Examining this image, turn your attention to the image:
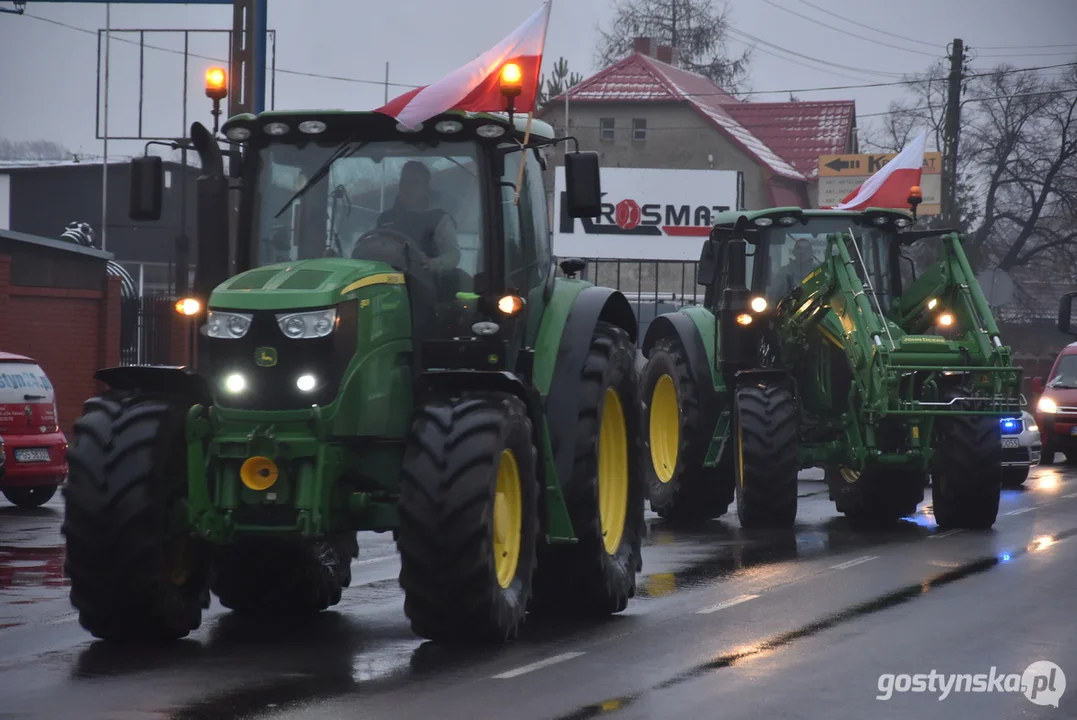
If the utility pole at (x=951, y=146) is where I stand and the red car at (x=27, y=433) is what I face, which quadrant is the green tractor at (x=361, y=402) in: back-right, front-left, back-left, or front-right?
front-left

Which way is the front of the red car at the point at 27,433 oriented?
away from the camera

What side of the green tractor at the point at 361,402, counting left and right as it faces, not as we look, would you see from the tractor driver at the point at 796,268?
back

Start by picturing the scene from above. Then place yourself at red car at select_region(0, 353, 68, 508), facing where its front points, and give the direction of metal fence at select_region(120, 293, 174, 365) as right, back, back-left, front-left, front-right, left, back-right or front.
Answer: front

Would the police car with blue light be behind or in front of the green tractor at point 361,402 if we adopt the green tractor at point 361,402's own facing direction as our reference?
behind

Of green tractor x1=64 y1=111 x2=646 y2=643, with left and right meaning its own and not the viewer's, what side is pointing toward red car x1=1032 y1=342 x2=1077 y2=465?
back

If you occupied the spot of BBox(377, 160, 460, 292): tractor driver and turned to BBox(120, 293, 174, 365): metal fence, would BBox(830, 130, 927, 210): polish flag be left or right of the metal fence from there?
right

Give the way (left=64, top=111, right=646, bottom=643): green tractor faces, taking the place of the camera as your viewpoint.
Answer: facing the viewer and to the left of the viewer

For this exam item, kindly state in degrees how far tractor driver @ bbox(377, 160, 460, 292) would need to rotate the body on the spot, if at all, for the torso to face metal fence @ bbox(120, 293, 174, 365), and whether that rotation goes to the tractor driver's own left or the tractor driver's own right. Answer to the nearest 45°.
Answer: approximately 135° to the tractor driver's own right

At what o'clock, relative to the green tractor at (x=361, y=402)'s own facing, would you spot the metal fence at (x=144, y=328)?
The metal fence is roughly at 4 o'clock from the green tractor.

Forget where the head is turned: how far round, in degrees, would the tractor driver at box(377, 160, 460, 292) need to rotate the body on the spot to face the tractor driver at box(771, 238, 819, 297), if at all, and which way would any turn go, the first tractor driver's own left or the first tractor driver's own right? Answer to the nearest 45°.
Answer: approximately 180°

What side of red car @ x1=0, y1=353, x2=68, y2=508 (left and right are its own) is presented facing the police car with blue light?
right
